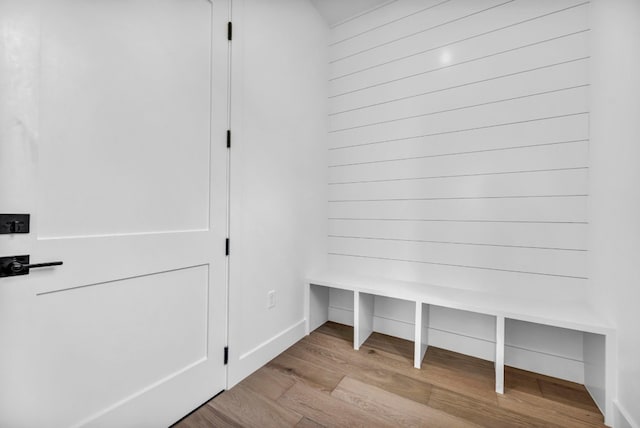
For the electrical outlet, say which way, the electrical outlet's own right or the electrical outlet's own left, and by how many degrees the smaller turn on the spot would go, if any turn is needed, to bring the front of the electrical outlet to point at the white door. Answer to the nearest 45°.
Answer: approximately 90° to the electrical outlet's own right

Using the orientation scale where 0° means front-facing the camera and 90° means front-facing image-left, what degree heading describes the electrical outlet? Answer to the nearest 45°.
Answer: approximately 315°

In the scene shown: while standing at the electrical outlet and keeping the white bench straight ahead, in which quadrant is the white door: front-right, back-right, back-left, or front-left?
back-right

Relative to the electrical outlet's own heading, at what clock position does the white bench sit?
The white bench is roughly at 11 o'clock from the electrical outlet.
